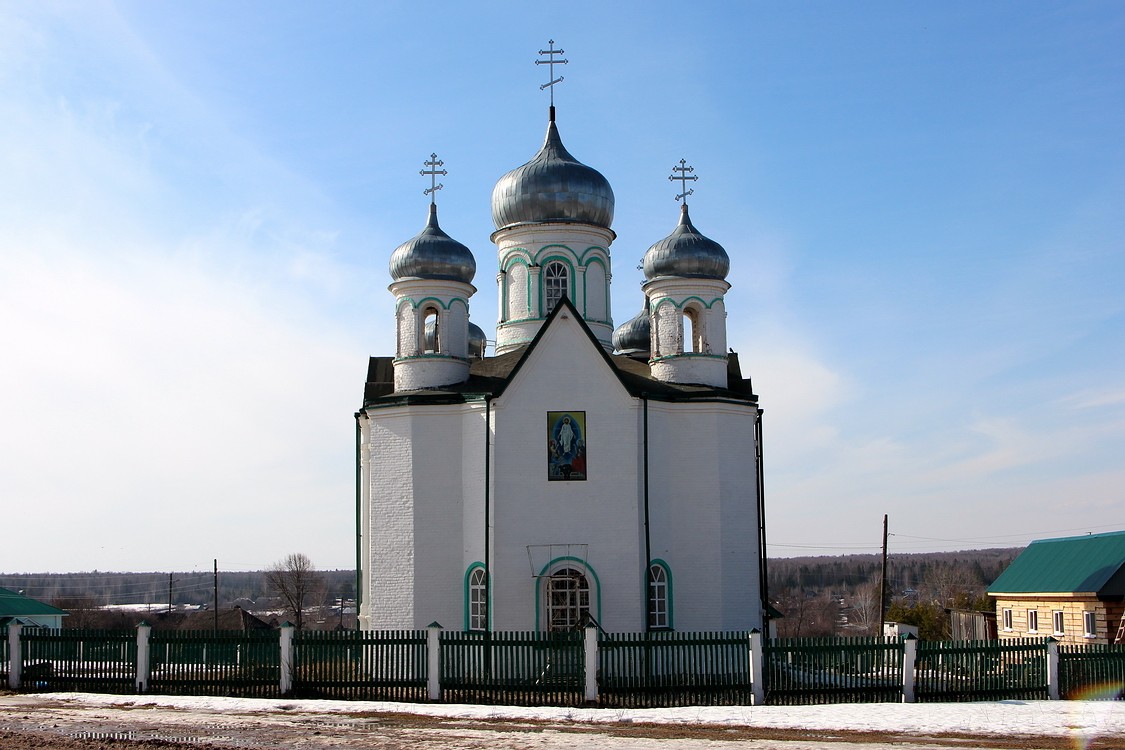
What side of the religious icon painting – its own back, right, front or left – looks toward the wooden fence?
front

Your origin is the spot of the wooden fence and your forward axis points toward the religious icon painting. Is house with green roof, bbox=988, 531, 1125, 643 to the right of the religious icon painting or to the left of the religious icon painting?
right

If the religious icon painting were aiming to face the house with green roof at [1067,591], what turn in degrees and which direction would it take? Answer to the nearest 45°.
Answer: approximately 135° to its left

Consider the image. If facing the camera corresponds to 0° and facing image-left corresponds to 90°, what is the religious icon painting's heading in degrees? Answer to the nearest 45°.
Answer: approximately 0°

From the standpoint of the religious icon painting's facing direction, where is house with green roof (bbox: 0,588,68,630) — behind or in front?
behind

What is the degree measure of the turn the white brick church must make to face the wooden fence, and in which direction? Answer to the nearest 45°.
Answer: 0° — it already faces it

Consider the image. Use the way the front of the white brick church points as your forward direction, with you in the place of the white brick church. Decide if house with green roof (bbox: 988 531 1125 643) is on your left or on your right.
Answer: on your left
